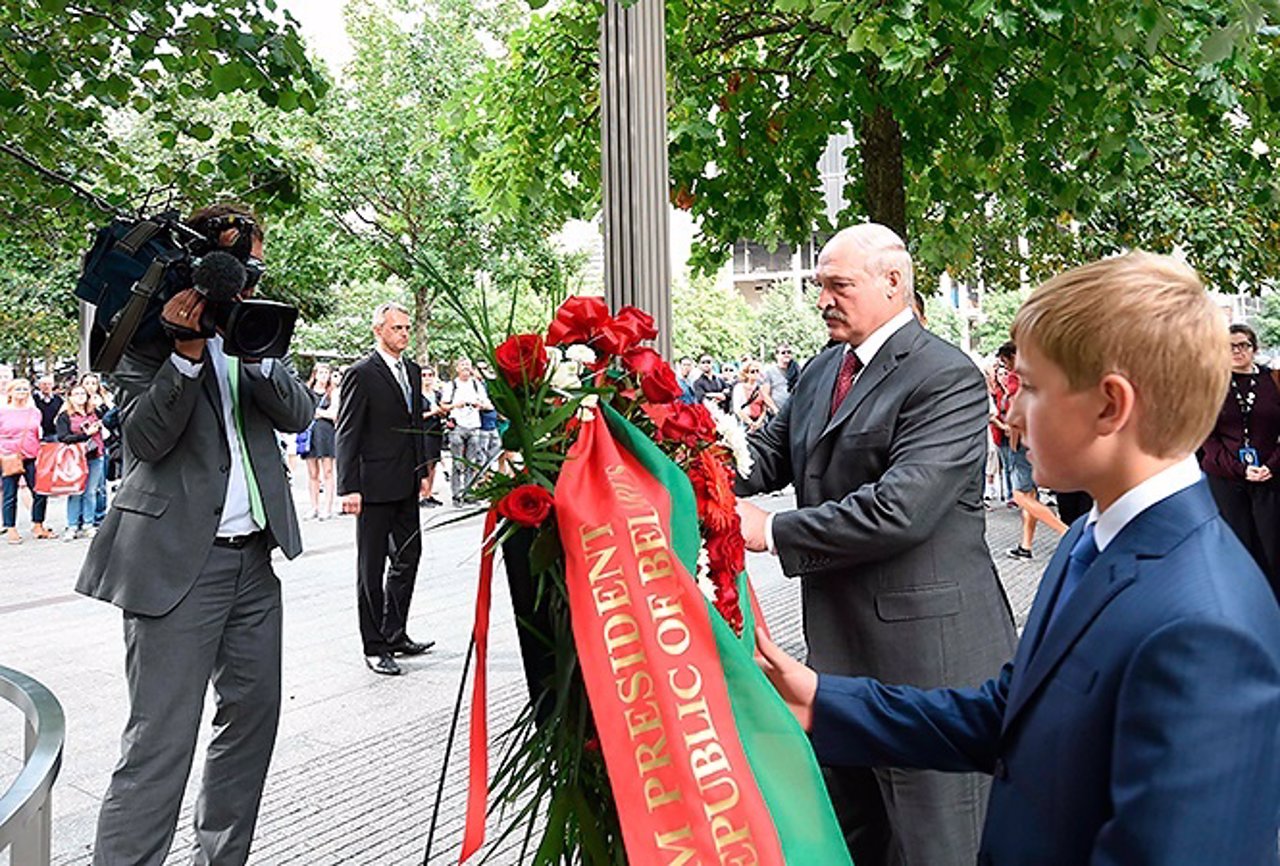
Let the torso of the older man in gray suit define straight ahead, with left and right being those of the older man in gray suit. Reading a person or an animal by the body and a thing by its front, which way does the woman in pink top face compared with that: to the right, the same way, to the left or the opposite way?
to the left

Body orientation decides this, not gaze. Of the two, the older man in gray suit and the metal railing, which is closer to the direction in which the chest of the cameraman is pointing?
the older man in gray suit

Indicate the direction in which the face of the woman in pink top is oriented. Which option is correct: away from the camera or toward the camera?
toward the camera

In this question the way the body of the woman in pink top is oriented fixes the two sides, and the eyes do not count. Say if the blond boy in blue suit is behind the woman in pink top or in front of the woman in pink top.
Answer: in front

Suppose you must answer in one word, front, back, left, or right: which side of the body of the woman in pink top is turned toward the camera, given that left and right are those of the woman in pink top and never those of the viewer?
front

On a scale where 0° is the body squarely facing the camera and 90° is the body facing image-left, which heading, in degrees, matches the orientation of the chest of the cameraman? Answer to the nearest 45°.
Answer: approximately 315°

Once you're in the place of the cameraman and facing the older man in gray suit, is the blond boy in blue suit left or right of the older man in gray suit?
right

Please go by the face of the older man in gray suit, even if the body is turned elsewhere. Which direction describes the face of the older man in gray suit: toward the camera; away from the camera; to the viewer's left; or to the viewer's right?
to the viewer's left

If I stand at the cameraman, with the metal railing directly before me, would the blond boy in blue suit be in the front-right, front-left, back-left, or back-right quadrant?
front-left

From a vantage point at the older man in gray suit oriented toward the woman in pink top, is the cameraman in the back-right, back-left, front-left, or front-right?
front-left

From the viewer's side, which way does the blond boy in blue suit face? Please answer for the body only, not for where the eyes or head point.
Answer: to the viewer's left

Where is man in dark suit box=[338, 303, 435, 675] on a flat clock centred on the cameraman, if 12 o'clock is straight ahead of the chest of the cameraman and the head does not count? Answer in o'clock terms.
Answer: The man in dark suit is roughly at 8 o'clock from the cameraman.

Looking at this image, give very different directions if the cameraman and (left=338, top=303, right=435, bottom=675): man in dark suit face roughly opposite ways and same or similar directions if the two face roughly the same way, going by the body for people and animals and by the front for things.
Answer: same or similar directions

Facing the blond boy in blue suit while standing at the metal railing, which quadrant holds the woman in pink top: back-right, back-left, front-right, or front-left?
back-left
